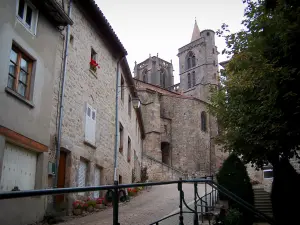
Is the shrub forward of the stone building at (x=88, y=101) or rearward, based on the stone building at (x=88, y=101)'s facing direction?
forward

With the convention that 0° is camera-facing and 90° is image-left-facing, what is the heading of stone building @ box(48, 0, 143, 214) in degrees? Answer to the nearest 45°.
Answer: approximately 315°

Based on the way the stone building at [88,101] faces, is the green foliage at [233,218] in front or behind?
in front

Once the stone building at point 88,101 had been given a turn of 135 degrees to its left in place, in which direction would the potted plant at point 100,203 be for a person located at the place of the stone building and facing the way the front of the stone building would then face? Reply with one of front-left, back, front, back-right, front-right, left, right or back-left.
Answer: back

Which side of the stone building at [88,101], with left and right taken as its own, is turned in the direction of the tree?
front
